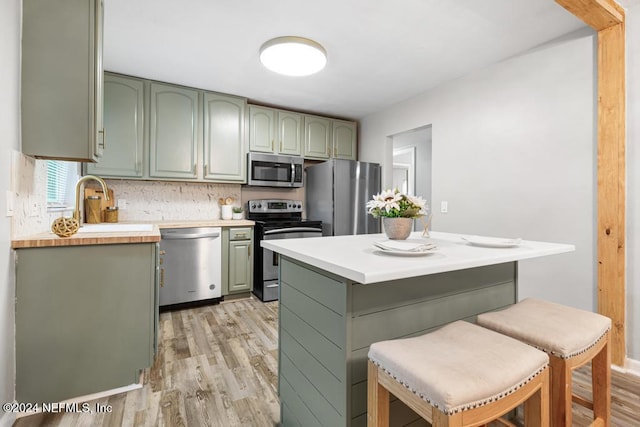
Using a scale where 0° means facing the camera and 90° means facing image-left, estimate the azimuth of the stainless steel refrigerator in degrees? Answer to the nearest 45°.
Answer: approximately 315°

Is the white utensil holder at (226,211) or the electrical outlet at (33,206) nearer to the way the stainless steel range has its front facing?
the electrical outlet

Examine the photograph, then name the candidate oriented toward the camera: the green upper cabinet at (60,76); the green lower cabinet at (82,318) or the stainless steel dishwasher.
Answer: the stainless steel dishwasher

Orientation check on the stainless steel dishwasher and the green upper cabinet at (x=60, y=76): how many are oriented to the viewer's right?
1

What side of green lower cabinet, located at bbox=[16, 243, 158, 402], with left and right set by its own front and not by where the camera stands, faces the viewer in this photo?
right

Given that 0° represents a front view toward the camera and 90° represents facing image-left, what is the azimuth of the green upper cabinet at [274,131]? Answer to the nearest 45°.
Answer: approximately 315°

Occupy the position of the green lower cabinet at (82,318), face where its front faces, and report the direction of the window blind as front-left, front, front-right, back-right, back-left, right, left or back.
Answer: left

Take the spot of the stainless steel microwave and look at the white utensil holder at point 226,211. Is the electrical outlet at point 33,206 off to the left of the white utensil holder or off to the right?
left

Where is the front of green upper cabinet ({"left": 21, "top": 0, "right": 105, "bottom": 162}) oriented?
to the viewer's right

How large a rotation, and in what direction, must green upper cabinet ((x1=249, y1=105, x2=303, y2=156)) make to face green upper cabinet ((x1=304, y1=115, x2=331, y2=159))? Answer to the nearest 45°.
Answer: approximately 45° to its left

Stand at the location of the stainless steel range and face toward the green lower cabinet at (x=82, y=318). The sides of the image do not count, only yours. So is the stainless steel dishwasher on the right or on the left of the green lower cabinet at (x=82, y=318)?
right
